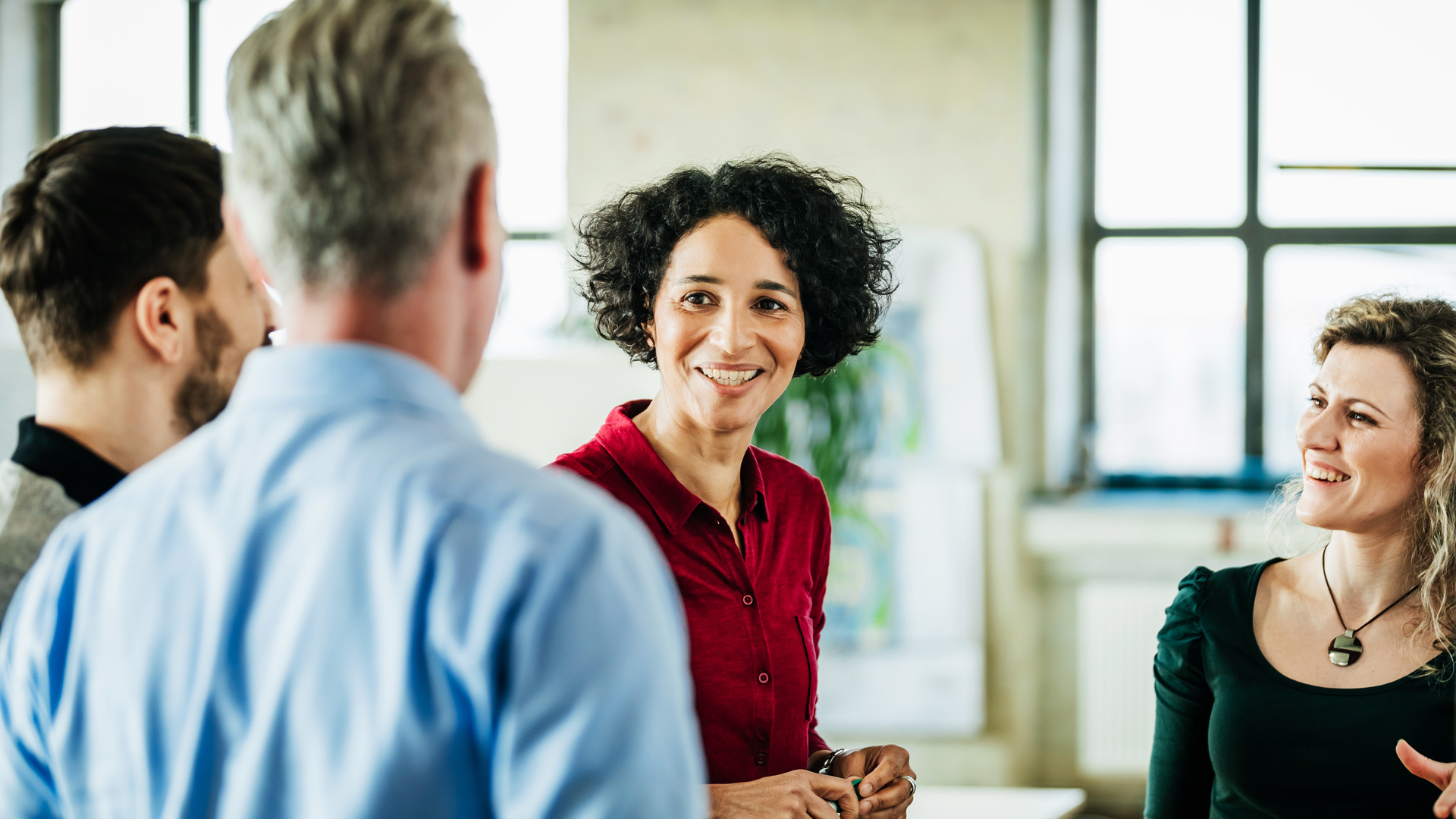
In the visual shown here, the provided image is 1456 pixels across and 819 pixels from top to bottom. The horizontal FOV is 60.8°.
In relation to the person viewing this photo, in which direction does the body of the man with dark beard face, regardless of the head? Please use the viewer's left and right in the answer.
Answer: facing away from the viewer and to the right of the viewer

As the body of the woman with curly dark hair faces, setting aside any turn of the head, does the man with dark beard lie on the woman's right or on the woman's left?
on the woman's right

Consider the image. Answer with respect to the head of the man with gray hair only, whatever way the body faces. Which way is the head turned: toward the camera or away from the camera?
away from the camera

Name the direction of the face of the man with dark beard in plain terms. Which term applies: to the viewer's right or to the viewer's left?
to the viewer's right

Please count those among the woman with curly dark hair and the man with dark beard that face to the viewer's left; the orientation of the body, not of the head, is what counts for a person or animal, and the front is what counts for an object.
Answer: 0

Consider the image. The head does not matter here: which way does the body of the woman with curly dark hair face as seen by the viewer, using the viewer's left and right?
facing the viewer and to the right of the viewer

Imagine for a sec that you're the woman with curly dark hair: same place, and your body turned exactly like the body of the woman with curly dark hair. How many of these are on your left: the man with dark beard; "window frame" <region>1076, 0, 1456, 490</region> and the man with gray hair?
1

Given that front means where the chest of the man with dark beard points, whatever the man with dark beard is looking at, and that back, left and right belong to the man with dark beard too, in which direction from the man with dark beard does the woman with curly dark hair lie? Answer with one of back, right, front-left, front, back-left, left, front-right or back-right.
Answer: front-right

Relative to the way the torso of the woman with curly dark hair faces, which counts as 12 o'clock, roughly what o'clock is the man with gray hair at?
The man with gray hair is roughly at 2 o'clock from the woman with curly dark hair.

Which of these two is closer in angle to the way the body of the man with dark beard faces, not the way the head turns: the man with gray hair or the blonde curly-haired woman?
the blonde curly-haired woman

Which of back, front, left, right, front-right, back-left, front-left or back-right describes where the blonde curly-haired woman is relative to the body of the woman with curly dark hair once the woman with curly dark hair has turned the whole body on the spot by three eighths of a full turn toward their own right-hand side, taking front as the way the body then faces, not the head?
back

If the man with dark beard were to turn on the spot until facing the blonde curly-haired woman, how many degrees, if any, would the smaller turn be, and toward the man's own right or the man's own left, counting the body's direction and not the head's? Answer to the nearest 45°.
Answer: approximately 45° to the man's own right

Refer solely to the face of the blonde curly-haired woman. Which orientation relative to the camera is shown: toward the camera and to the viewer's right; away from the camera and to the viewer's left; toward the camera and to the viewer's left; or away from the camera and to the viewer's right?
toward the camera and to the viewer's left
